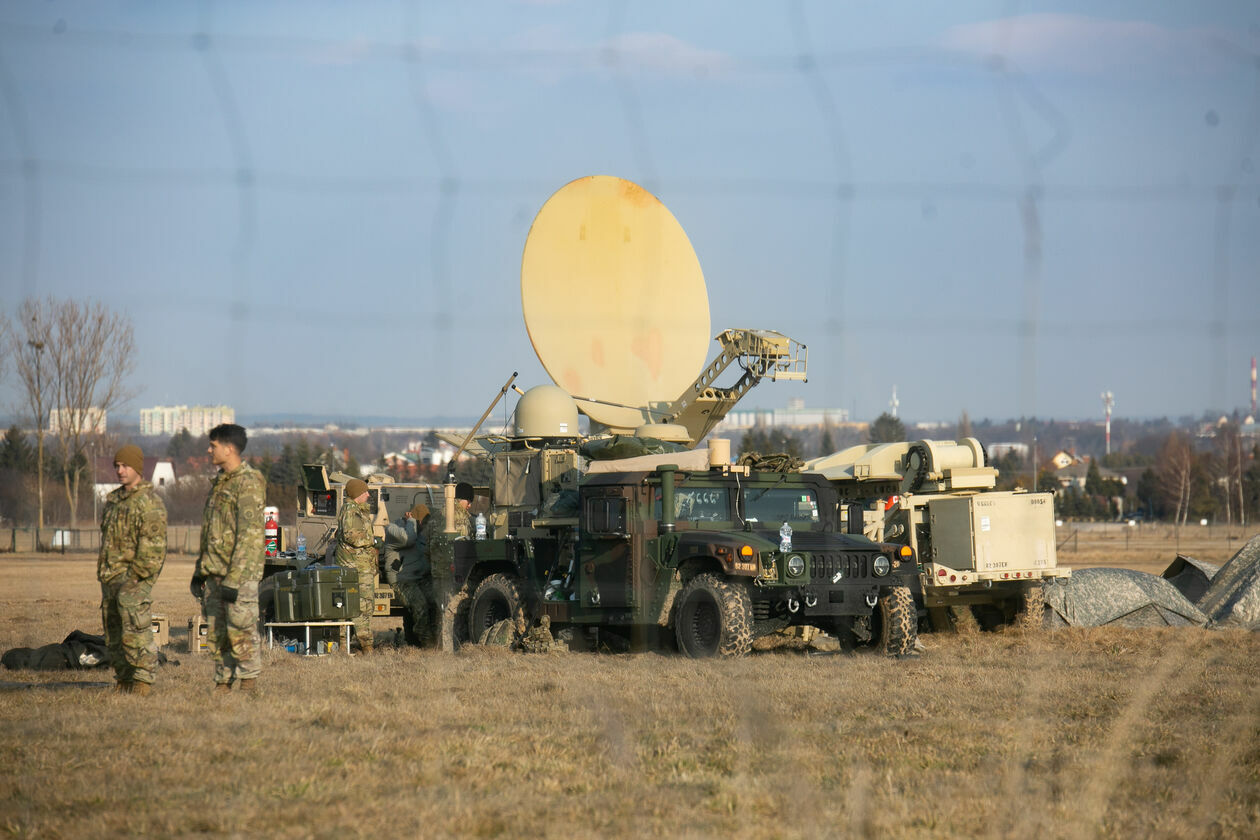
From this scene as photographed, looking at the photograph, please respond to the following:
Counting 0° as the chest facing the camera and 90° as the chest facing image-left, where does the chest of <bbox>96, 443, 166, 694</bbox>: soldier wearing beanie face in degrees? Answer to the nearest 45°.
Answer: approximately 45°

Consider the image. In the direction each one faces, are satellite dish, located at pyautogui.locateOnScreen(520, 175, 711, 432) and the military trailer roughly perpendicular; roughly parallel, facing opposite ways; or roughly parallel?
roughly parallel, facing opposite ways

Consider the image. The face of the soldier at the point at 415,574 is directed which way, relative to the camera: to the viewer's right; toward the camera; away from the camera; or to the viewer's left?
to the viewer's left

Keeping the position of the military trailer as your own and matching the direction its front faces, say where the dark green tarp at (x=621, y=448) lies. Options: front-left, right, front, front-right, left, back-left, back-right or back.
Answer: front-left

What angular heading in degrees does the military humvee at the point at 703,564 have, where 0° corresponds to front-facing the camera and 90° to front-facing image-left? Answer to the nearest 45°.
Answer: approximately 315°

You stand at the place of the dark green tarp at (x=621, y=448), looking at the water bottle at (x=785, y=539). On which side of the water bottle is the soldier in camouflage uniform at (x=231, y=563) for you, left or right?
right

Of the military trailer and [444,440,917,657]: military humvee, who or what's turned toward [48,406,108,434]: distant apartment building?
the military trailer

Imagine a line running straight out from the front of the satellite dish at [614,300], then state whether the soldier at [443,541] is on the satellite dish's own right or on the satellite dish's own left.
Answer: on the satellite dish's own right

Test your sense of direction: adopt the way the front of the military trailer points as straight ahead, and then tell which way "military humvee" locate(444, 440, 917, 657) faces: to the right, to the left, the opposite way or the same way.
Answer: the opposite way

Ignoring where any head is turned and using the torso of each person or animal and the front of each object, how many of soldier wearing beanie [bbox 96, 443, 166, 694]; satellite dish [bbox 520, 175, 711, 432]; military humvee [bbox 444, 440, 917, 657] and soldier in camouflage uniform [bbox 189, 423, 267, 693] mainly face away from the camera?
0

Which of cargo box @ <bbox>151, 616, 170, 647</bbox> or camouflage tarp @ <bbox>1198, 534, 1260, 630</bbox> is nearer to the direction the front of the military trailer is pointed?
the cargo box

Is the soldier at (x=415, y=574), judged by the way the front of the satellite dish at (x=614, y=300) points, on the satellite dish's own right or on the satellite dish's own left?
on the satellite dish's own right
